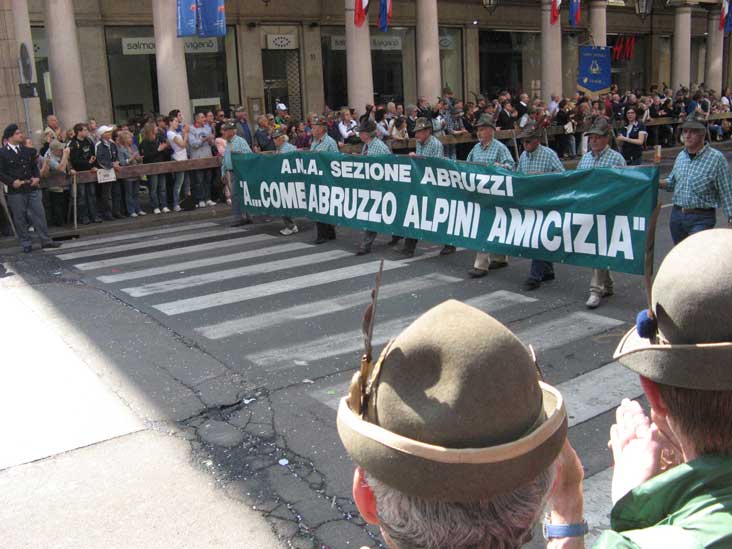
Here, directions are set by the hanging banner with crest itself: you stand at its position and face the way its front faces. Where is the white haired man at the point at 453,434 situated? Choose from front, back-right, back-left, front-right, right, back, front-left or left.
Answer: front

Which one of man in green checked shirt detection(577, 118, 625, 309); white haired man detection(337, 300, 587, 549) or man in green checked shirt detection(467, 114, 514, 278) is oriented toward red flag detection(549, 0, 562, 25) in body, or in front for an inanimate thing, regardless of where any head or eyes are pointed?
the white haired man

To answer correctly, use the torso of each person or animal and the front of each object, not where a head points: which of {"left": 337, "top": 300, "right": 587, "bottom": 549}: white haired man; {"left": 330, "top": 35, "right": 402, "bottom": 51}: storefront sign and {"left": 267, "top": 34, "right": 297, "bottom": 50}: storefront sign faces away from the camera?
the white haired man

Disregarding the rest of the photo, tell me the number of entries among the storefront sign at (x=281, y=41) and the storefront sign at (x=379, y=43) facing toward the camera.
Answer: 2

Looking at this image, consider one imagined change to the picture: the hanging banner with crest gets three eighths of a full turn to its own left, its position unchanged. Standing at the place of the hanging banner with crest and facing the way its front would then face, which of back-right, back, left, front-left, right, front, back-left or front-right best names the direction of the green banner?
back-right

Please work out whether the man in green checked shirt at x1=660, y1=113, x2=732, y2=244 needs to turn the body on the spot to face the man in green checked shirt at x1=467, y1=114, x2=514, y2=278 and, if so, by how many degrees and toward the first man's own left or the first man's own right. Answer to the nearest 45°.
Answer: approximately 90° to the first man's own right

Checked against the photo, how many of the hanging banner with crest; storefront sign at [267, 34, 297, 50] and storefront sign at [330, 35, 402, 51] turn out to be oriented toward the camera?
3

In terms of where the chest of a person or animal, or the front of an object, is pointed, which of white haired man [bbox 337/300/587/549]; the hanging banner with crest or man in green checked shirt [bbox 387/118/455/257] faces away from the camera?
the white haired man

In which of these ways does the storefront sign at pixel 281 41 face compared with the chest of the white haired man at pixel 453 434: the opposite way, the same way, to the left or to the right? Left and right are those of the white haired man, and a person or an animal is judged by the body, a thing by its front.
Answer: the opposite way

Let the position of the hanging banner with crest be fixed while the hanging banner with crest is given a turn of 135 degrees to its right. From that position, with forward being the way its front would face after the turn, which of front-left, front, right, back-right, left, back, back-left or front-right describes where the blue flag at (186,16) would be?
left

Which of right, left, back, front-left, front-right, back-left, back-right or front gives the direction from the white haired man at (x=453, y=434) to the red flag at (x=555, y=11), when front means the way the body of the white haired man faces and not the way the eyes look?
front

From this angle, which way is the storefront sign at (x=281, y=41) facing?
toward the camera

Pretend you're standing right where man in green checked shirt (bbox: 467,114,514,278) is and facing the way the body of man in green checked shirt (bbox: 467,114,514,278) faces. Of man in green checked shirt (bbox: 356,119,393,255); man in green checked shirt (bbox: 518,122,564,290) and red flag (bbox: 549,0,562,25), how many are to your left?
1
